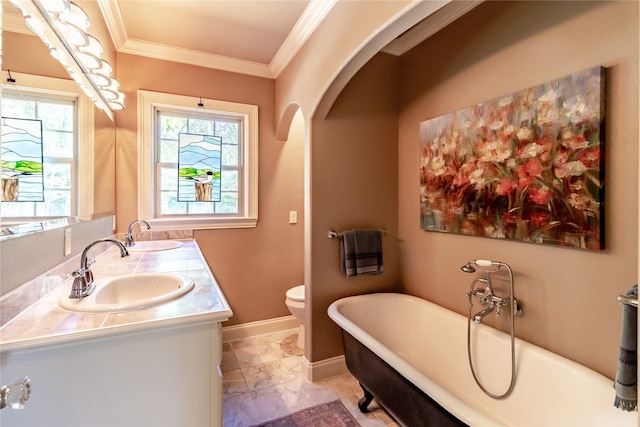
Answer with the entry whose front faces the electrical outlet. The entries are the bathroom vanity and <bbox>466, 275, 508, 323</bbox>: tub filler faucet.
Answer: the tub filler faucet

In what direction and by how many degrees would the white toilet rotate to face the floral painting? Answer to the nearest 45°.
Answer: approximately 135° to its left

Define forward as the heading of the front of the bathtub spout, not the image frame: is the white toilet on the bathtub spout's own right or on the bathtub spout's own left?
on the bathtub spout's own right

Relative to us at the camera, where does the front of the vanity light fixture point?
facing to the right of the viewer

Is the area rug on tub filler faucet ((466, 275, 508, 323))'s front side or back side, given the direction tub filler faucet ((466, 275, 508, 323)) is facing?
on the front side

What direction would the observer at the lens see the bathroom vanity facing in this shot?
facing to the right of the viewer

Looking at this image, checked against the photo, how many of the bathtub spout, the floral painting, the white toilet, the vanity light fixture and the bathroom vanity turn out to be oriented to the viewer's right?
2

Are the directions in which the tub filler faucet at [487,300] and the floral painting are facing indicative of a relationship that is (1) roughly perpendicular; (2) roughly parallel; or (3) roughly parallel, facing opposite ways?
roughly parallel

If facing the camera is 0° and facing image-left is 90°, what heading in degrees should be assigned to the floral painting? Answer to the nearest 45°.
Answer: approximately 45°

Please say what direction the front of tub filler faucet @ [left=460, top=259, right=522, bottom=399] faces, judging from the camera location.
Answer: facing the viewer and to the left of the viewer

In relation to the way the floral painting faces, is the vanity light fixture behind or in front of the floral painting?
in front

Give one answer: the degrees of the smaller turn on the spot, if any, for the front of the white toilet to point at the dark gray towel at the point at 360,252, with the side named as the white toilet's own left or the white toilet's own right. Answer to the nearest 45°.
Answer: approximately 135° to the white toilet's own left

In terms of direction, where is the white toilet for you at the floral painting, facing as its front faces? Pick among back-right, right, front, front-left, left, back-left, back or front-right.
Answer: front-right

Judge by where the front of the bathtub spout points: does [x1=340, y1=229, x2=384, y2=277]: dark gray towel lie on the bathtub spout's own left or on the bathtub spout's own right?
on the bathtub spout's own right

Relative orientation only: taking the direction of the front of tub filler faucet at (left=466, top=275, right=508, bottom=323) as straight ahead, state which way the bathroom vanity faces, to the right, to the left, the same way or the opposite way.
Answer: the opposite way

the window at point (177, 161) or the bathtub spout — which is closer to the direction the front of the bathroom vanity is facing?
the bathtub spout
